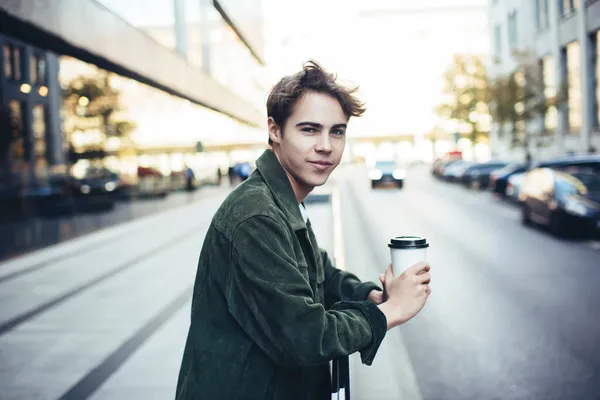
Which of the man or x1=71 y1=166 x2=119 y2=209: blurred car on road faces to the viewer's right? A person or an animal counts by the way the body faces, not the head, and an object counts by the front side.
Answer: the man

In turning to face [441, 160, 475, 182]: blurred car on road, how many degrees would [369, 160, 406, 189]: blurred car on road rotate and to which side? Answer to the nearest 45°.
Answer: approximately 135° to its left

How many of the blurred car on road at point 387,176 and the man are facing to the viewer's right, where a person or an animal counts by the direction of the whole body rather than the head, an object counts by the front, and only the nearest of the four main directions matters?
1

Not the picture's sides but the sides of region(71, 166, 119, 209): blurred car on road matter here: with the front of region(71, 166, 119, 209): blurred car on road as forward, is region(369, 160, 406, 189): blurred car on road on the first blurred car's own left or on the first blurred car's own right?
on the first blurred car's own left

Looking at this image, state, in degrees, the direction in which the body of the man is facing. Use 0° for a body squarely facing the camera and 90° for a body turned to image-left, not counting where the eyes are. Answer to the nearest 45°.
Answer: approximately 270°
